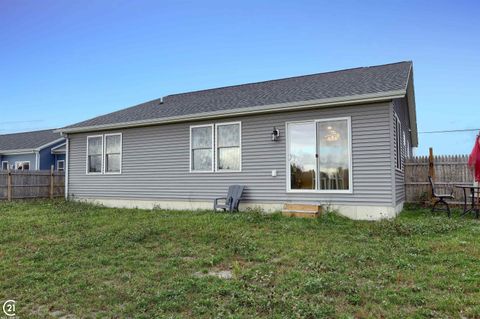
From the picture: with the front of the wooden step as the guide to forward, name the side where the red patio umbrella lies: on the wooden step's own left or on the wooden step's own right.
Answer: on the wooden step's own left

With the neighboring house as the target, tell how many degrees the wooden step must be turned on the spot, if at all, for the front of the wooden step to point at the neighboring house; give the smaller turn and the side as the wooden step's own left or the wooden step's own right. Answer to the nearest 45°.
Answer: approximately 135° to the wooden step's own right

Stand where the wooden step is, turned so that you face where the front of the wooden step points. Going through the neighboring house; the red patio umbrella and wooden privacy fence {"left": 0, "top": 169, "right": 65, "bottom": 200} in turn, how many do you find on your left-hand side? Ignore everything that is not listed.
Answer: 1

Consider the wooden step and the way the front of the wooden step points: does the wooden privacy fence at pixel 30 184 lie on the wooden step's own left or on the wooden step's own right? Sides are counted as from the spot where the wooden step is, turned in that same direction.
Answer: on the wooden step's own right

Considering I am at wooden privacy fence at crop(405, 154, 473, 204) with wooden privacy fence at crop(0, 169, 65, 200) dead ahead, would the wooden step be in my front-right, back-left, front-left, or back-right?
front-left

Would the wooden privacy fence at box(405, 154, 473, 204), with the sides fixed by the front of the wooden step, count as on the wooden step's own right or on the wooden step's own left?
on the wooden step's own left

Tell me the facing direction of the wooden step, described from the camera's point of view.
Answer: facing the viewer
